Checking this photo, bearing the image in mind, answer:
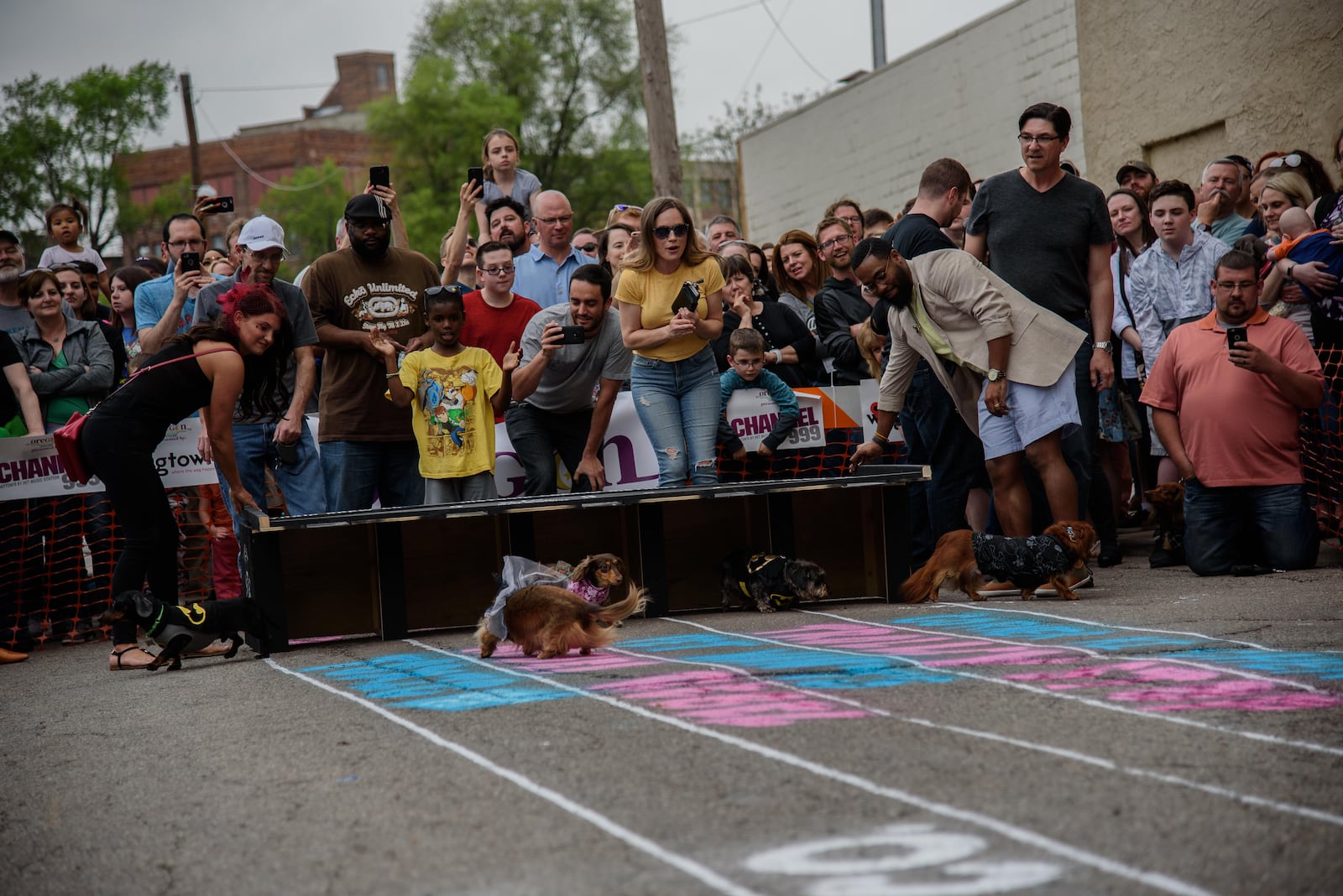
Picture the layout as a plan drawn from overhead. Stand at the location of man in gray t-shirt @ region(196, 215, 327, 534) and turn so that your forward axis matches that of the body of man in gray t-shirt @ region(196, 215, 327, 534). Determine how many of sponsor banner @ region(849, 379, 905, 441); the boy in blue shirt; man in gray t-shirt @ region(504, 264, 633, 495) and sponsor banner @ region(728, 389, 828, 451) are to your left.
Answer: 4

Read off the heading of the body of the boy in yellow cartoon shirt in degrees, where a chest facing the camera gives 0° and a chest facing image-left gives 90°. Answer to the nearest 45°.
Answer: approximately 0°

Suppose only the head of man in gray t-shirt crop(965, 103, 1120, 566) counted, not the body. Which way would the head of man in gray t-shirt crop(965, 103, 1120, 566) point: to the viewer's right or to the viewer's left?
to the viewer's left

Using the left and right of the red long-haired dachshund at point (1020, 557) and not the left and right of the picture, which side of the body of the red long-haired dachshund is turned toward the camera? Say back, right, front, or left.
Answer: right

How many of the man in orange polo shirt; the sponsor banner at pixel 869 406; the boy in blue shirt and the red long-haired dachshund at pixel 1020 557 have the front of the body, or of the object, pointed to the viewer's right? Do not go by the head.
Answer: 1

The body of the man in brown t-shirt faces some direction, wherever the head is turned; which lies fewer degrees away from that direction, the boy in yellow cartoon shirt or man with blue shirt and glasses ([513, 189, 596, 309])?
the boy in yellow cartoon shirt

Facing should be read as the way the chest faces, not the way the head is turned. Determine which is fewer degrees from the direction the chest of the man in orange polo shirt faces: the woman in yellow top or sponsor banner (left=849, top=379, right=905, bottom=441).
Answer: the woman in yellow top

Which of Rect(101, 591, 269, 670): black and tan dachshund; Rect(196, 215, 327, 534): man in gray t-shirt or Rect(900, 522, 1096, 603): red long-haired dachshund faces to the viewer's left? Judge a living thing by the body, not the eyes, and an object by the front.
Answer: the black and tan dachshund

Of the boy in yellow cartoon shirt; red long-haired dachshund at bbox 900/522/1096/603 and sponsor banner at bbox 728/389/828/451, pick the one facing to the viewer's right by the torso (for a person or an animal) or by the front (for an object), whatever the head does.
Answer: the red long-haired dachshund

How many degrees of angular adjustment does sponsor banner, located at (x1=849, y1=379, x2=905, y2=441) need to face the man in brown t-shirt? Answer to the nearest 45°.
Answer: approximately 45° to its right

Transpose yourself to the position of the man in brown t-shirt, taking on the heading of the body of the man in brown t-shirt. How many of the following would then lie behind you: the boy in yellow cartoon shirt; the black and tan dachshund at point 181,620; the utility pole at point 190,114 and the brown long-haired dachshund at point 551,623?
1
